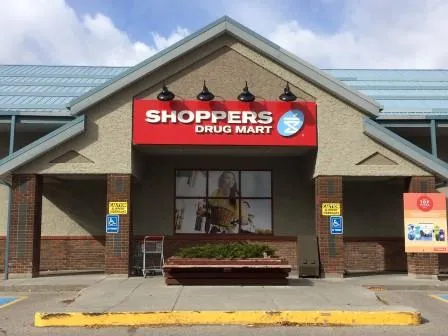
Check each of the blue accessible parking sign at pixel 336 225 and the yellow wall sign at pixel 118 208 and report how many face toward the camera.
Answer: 2

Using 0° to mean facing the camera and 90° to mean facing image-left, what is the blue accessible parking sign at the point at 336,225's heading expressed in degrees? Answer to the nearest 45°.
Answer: approximately 0°

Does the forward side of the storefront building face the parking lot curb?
yes

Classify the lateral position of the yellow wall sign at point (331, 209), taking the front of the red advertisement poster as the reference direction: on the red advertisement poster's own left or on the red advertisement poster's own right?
on the red advertisement poster's own right

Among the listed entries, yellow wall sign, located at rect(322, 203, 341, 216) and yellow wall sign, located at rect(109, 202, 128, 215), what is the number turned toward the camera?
2

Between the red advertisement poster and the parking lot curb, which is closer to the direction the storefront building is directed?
the parking lot curb
